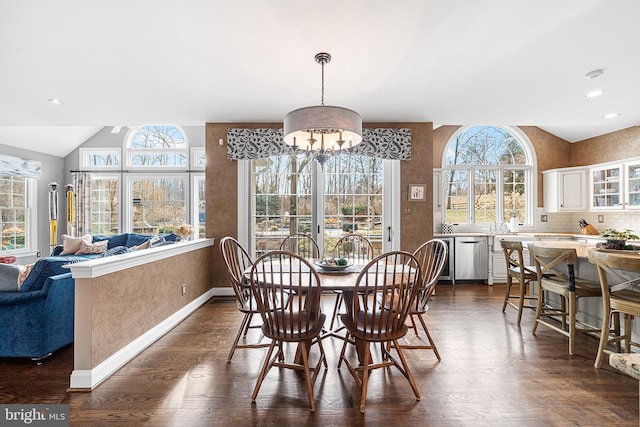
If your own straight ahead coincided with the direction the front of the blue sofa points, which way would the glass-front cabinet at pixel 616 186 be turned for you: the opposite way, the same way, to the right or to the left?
the same way

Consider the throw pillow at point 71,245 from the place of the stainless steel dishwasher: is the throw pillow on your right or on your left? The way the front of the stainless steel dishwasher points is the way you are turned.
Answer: on your right

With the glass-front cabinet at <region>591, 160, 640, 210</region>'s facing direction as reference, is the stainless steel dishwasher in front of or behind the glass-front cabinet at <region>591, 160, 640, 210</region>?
in front

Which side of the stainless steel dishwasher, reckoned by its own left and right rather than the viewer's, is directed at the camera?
front

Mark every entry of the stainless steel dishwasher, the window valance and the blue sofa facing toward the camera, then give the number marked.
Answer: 2

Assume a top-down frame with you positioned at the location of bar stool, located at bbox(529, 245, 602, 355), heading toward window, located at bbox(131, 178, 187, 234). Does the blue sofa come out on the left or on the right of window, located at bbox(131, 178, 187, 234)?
left

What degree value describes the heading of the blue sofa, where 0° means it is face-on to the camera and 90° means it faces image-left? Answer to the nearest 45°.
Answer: approximately 135°

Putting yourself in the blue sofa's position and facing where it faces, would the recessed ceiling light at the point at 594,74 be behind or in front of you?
behind

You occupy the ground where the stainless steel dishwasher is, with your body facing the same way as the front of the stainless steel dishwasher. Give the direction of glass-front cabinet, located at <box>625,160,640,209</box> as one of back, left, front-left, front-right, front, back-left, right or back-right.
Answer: left

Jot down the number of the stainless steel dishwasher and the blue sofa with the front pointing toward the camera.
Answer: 1

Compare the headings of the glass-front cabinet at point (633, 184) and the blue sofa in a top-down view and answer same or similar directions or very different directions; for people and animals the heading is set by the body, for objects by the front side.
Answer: same or similar directions

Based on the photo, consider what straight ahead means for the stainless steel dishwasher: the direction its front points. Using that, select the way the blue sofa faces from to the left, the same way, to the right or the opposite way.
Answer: to the right

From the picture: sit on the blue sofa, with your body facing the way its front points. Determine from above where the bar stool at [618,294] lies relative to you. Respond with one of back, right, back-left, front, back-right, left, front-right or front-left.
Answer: back
